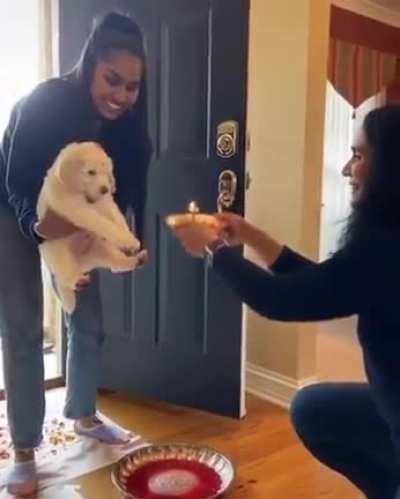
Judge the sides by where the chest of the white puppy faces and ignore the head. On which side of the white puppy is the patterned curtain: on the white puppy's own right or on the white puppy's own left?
on the white puppy's own left

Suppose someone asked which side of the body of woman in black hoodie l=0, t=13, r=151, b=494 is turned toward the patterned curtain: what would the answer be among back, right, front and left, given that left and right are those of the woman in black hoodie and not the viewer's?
left

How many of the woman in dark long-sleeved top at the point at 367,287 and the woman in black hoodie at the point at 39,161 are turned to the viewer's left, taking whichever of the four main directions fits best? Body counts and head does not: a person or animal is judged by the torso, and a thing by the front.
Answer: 1

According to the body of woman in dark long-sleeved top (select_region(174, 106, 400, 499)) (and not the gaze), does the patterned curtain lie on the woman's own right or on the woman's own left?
on the woman's own right

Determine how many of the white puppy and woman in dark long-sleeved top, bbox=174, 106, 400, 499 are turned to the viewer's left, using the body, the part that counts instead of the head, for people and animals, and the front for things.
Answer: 1

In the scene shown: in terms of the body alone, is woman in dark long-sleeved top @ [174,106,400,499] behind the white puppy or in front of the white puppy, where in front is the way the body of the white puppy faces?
in front

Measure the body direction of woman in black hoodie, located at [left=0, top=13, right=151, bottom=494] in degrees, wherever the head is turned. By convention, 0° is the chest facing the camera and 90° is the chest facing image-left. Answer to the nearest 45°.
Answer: approximately 315°

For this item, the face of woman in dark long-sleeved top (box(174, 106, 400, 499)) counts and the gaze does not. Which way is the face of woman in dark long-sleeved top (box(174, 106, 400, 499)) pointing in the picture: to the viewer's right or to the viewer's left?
to the viewer's left

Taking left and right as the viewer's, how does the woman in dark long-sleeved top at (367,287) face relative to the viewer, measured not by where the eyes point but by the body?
facing to the left of the viewer

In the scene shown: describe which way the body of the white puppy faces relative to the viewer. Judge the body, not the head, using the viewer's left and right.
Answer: facing the viewer and to the right of the viewer

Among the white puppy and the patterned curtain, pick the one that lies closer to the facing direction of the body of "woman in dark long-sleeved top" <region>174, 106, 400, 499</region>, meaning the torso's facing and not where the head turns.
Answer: the white puppy
